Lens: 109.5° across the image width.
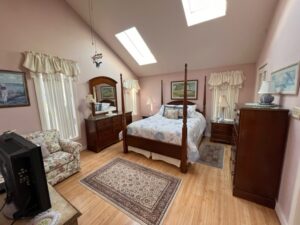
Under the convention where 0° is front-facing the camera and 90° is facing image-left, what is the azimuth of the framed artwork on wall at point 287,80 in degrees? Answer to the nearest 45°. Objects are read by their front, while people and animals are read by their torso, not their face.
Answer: approximately 45°

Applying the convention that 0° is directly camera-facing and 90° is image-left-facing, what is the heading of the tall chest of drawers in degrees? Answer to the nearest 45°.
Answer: approximately 90°

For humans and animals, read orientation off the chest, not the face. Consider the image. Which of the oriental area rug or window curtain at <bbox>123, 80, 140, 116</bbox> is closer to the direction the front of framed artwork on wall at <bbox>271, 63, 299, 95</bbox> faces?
the oriental area rug

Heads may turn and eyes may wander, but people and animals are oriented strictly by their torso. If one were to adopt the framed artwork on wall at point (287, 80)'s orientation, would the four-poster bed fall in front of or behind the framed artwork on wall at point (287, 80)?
in front

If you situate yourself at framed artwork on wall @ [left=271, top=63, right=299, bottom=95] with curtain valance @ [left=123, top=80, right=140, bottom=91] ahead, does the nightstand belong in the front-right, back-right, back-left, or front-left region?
front-right

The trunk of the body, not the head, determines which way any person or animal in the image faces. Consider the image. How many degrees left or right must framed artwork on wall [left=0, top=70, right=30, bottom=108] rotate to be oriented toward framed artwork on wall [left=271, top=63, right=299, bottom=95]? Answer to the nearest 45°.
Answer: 0° — it already faces it

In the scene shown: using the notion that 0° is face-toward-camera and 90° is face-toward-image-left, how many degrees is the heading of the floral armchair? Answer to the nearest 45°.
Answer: approximately 315°

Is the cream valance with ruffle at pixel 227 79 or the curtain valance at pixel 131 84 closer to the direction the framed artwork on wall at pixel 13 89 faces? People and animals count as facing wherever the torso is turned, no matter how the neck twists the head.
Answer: the cream valance with ruffle

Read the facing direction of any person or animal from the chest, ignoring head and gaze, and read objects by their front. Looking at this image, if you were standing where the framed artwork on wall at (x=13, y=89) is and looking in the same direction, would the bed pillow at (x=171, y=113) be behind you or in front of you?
in front

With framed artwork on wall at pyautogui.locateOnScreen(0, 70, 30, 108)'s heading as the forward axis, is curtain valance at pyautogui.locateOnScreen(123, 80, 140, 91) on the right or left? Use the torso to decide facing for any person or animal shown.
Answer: on its left

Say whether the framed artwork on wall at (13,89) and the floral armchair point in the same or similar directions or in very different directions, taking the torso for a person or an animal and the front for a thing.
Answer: same or similar directions

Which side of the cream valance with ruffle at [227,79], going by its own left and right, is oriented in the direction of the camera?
front

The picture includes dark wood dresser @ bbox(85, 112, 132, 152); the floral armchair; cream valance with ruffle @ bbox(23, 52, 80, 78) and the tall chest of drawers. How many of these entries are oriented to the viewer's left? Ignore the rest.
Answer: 1

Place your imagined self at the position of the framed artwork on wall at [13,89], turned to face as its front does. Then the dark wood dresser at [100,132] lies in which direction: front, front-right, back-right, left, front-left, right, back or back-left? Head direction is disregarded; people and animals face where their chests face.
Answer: front-left

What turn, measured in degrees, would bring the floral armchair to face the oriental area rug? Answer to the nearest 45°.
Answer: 0° — it already faces it

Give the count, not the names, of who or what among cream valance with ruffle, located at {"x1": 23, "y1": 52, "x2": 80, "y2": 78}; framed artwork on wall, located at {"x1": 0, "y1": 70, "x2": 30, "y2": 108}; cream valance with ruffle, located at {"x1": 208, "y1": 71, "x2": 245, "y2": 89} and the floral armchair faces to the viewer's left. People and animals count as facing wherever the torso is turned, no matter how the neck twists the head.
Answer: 0
